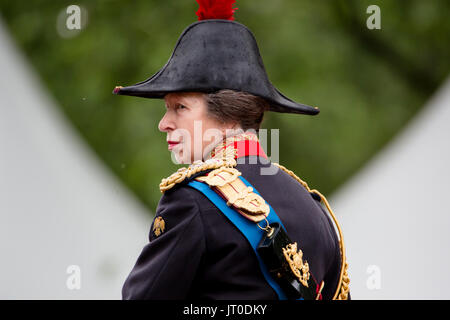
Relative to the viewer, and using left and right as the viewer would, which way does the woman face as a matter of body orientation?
facing away from the viewer and to the left of the viewer

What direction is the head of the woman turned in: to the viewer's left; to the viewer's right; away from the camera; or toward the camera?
to the viewer's left
